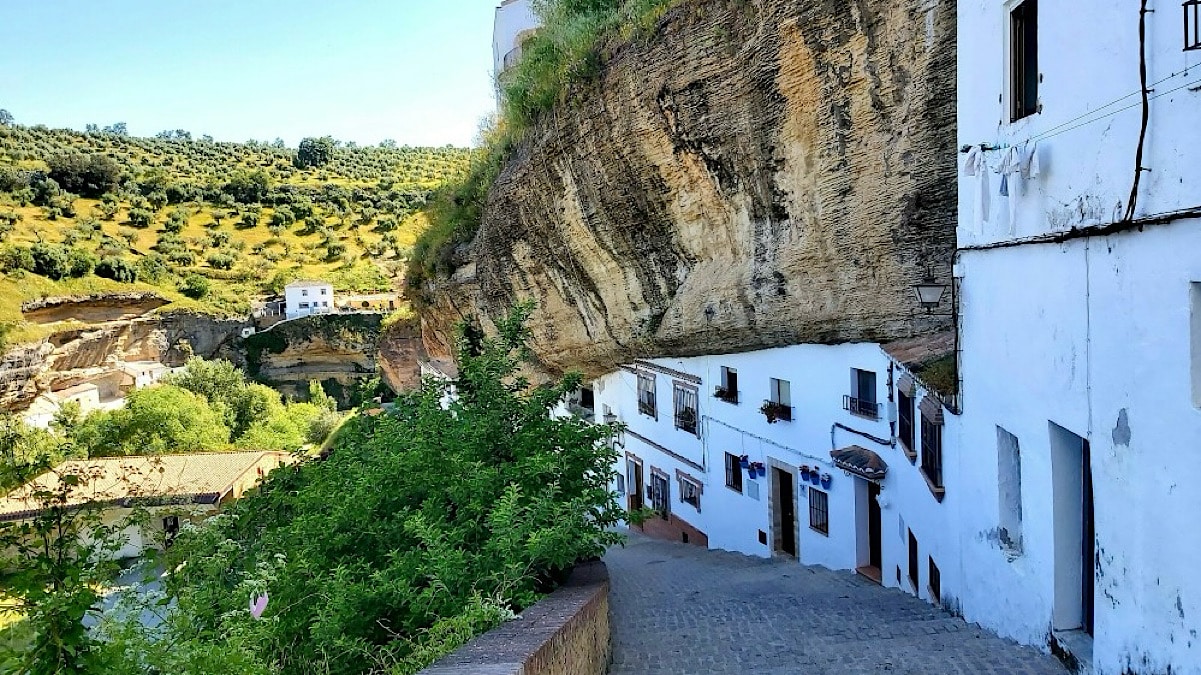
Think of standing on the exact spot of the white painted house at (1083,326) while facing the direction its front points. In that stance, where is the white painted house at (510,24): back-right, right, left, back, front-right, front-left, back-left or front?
right

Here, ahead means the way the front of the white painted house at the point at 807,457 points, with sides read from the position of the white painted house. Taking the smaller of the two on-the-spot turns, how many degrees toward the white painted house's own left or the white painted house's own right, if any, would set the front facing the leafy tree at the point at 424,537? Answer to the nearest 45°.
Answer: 0° — it already faces it

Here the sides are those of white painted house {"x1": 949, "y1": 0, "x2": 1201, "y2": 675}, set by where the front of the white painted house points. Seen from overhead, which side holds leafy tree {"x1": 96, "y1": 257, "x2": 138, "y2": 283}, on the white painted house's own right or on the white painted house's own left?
on the white painted house's own right

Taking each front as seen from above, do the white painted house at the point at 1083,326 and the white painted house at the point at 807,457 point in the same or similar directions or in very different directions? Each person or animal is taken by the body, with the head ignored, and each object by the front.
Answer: same or similar directions

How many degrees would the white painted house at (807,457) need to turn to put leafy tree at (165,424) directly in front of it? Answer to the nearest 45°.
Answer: approximately 90° to its right

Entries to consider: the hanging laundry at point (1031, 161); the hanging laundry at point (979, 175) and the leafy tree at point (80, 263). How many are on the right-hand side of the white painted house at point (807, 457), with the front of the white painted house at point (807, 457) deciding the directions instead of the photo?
1

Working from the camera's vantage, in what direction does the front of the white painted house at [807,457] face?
facing the viewer and to the left of the viewer

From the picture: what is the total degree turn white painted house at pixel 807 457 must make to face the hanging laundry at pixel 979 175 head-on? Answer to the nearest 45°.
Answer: approximately 45° to its left

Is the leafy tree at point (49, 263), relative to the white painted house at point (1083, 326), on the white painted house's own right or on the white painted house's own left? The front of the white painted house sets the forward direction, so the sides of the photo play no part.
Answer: on the white painted house's own right

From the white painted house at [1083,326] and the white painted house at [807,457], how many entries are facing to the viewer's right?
0

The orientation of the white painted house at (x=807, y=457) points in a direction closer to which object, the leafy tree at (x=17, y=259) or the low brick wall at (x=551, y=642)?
the low brick wall

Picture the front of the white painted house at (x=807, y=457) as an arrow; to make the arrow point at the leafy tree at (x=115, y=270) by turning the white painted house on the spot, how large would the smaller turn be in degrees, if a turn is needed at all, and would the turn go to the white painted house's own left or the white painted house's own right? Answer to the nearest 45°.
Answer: approximately 90° to the white painted house's own right
